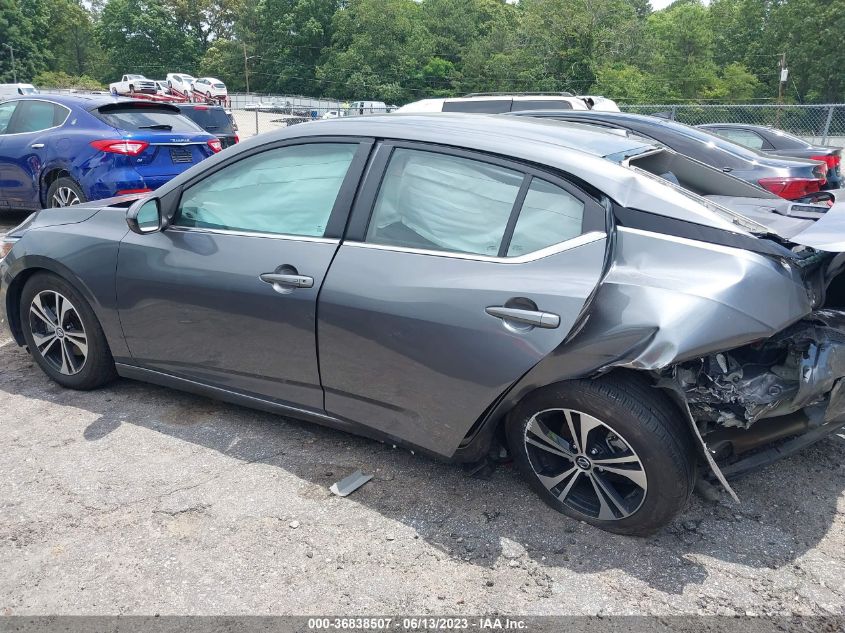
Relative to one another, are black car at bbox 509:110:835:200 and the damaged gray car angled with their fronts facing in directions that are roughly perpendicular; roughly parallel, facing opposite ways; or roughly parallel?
roughly parallel

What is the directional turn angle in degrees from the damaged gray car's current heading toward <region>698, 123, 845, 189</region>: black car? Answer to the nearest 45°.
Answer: approximately 90° to its right

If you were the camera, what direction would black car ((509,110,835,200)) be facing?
facing away from the viewer and to the left of the viewer

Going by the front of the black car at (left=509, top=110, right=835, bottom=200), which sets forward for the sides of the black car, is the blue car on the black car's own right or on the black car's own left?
on the black car's own left

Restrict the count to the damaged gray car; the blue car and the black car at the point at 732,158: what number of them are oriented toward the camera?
0

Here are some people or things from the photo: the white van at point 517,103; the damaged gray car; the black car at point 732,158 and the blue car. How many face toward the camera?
0

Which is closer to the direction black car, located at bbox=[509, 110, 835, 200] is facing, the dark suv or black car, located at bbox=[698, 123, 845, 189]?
the dark suv

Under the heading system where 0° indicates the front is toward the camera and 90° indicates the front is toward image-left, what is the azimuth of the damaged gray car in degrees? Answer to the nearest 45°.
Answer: approximately 135°

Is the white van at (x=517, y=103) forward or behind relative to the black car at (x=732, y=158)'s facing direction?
forward

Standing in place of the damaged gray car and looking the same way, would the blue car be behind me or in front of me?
in front

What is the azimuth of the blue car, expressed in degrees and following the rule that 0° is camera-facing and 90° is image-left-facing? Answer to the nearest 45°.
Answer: approximately 135°

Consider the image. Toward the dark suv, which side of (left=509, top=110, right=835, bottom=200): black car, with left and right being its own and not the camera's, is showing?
front

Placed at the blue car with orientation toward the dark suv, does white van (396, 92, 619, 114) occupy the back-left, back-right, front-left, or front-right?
front-right
